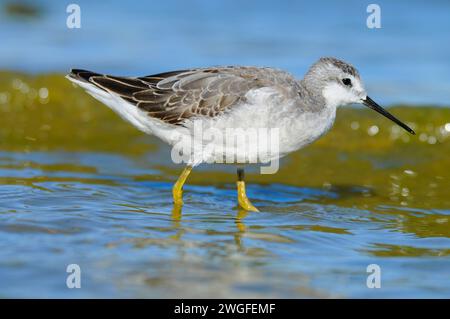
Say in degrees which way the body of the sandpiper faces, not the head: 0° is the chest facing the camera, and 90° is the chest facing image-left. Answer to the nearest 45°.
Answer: approximately 270°
